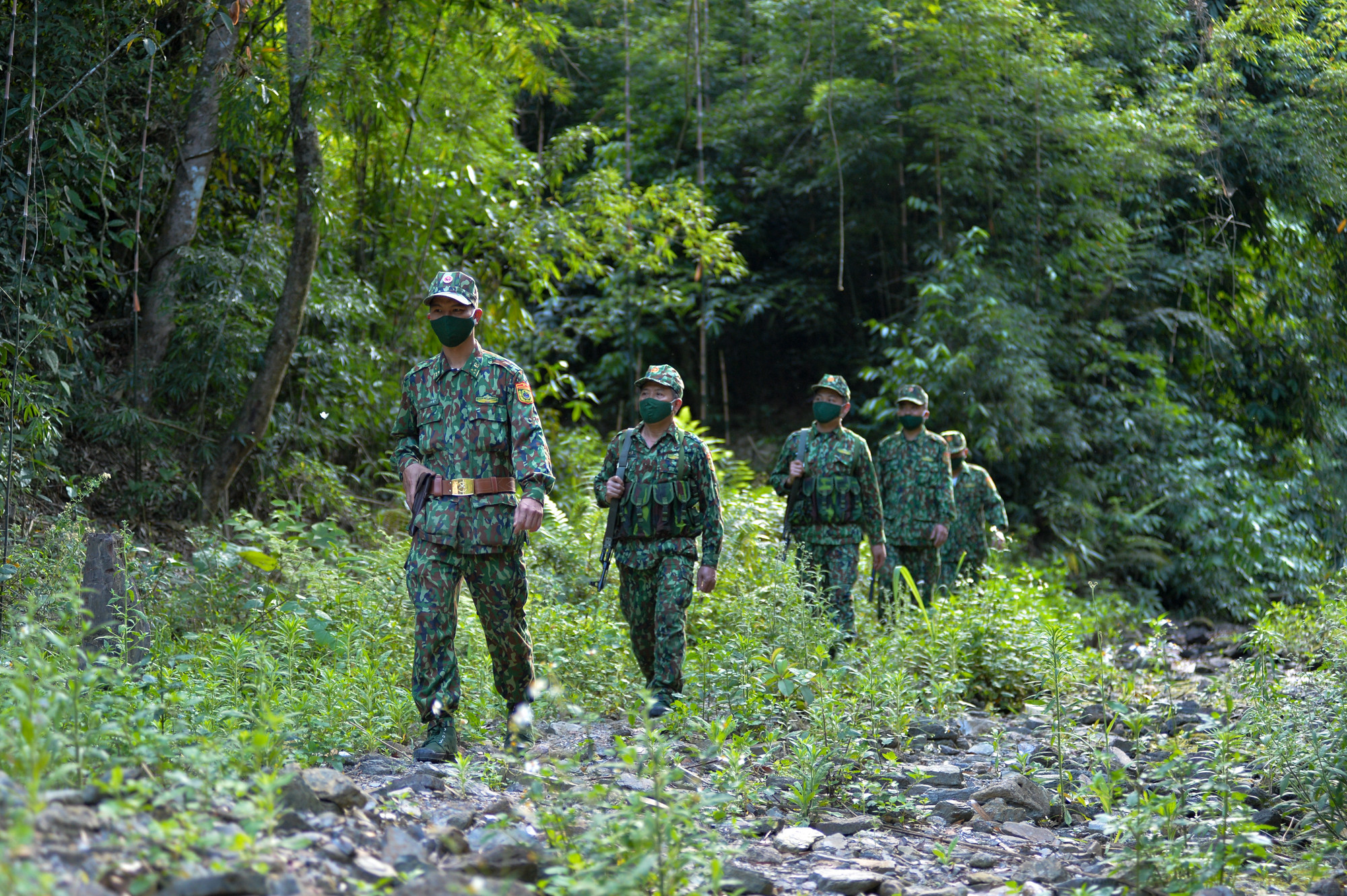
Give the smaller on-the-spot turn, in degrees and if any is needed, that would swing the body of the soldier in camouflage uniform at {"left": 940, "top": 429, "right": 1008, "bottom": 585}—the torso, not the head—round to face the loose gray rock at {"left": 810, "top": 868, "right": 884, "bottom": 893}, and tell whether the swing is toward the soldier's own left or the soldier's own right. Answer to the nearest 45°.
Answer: approximately 45° to the soldier's own left

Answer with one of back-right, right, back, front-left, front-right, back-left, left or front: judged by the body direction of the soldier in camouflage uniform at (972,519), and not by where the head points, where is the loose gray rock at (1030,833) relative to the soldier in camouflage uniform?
front-left

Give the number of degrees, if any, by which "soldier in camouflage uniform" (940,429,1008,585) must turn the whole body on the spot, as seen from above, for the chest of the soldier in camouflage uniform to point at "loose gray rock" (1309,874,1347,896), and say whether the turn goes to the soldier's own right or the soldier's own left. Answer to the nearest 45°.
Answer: approximately 45° to the soldier's own left

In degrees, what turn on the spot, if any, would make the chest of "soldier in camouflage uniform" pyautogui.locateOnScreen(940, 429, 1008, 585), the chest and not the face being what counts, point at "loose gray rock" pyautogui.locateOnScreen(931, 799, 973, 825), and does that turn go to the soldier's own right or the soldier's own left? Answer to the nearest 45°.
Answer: approximately 45° to the soldier's own left

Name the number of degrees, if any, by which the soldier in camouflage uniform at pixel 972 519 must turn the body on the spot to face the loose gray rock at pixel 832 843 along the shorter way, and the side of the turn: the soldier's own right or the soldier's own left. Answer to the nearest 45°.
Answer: approximately 45° to the soldier's own left

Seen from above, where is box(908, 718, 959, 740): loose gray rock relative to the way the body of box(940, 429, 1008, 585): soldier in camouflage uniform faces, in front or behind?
in front

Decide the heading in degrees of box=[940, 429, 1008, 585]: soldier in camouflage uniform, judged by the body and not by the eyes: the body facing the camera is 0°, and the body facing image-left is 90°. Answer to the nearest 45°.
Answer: approximately 45°

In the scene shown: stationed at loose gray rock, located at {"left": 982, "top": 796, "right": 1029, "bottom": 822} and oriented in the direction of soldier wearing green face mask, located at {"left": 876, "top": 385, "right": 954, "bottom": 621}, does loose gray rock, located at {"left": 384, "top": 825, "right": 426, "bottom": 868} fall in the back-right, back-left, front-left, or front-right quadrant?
back-left

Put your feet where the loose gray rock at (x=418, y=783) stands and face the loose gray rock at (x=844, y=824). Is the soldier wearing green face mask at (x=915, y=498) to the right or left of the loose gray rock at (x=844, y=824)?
left

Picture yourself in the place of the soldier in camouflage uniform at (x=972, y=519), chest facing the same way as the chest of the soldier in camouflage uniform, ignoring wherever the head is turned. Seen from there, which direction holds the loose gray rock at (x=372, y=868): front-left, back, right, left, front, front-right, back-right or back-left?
front-left

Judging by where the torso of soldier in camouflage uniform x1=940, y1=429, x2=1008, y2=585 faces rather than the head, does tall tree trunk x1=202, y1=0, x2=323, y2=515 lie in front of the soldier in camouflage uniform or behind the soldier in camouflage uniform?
in front

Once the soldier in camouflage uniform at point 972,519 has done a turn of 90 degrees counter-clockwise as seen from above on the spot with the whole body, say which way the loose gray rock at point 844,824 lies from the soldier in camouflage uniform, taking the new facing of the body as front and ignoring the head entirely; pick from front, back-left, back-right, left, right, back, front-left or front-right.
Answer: front-right
